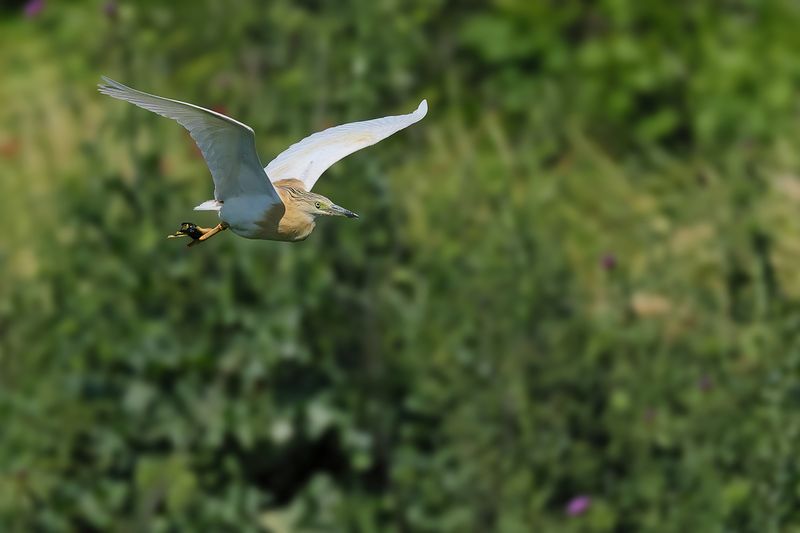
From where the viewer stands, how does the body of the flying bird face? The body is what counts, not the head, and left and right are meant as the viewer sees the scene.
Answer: facing the viewer and to the right of the viewer
